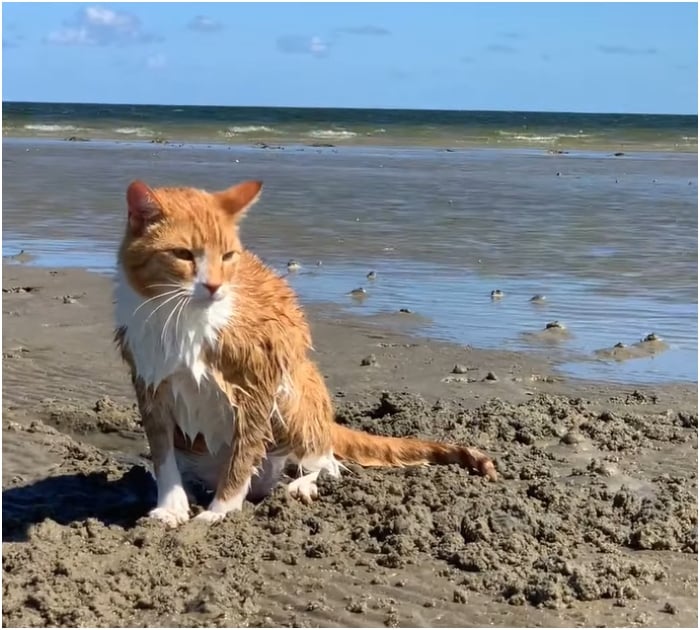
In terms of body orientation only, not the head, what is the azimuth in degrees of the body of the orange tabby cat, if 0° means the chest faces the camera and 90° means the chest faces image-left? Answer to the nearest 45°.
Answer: approximately 45°

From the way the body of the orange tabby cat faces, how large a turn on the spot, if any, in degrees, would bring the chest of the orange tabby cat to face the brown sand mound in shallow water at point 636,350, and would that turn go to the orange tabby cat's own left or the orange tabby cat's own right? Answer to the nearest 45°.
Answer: approximately 180°
